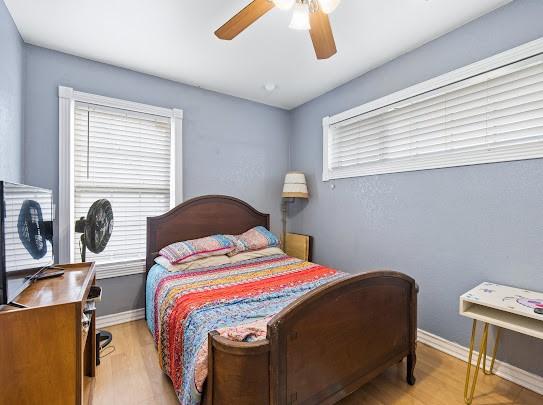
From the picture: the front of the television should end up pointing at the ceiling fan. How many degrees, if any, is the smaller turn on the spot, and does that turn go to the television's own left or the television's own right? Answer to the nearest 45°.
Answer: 0° — it already faces it

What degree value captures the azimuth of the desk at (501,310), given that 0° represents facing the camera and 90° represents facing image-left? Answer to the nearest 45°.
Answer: approximately 45°

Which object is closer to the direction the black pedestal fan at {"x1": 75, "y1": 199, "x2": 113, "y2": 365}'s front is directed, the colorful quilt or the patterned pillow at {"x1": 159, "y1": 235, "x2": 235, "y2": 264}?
the colorful quilt

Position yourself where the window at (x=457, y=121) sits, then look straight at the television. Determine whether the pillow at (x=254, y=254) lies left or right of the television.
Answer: right

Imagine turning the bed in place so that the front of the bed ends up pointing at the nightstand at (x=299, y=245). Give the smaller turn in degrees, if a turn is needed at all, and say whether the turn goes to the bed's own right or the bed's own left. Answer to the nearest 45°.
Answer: approximately 135° to the bed's own left

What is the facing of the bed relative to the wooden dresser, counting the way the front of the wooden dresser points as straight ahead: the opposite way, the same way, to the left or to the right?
to the right

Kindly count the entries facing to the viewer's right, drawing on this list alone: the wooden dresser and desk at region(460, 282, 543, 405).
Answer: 1

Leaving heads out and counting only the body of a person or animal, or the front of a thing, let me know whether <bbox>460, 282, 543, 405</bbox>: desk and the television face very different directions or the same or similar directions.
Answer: very different directions

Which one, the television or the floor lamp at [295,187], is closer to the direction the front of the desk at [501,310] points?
the television

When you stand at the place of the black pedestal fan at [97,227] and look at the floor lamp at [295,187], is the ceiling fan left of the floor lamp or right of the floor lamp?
right

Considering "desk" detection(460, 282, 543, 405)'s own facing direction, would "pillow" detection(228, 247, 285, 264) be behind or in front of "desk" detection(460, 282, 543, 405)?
in front

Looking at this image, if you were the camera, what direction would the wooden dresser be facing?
facing to the right of the viewer

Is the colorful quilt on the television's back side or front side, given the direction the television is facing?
on the front side

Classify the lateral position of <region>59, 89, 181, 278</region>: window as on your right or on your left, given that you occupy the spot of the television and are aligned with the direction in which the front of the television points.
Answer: on your left
